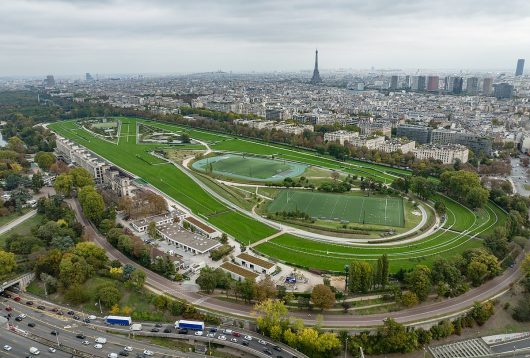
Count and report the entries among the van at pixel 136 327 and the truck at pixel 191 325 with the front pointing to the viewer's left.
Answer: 2

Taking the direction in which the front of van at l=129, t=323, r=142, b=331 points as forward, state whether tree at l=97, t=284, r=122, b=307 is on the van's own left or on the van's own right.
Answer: on the van's own right

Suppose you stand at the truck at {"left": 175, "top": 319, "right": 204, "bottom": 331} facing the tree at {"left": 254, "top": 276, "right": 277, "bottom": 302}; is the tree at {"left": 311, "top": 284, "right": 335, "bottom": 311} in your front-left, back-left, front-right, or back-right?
front-right

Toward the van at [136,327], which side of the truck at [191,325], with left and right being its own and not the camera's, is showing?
front

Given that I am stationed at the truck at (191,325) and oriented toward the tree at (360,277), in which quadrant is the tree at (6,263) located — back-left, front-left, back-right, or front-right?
back-left

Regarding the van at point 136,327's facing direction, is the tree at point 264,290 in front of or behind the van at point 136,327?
behind

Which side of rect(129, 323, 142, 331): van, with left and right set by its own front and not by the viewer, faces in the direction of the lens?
left

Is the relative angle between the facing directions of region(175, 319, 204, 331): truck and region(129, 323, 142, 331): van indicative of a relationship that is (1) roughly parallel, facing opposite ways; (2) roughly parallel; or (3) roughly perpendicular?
roughly parallel

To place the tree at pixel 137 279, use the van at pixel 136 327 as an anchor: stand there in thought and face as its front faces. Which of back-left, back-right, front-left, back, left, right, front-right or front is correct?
right

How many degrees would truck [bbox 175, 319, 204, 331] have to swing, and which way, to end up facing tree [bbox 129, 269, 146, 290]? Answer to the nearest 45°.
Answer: approximately 45° to its right

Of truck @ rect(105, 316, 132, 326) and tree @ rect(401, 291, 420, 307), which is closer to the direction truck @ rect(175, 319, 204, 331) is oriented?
the truck

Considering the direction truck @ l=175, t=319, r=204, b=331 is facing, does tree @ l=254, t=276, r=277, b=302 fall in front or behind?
behind

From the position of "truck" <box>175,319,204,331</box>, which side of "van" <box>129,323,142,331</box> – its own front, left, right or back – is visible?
back

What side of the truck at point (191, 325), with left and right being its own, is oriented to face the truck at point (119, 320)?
front

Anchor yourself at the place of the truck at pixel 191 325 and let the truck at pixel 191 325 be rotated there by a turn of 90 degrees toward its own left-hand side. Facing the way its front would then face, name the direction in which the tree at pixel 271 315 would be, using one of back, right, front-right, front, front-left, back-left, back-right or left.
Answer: left

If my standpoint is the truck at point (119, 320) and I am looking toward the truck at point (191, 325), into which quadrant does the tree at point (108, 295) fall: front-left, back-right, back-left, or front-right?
back-left

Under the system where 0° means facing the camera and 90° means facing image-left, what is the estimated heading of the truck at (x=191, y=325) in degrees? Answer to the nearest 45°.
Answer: approximately 90°

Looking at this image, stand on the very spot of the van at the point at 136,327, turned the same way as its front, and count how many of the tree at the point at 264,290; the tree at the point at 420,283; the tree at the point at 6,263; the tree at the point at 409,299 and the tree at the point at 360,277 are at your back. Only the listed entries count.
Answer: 4

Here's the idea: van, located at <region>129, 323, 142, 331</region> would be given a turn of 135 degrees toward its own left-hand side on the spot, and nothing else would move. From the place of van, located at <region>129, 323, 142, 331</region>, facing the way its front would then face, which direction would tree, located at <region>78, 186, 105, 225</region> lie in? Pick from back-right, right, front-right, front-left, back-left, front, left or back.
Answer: back-left
